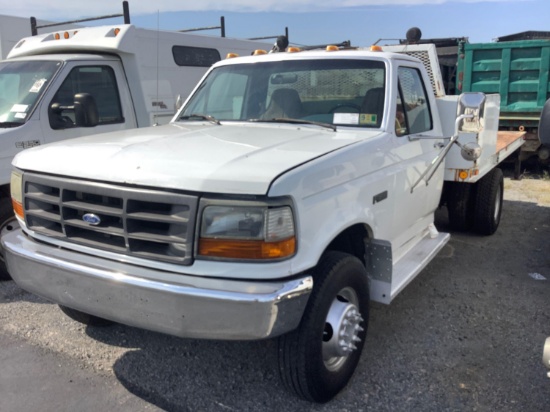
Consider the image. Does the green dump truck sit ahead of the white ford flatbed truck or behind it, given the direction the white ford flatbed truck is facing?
behind

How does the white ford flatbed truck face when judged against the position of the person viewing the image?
facing the viewer and to the left of the viewer
